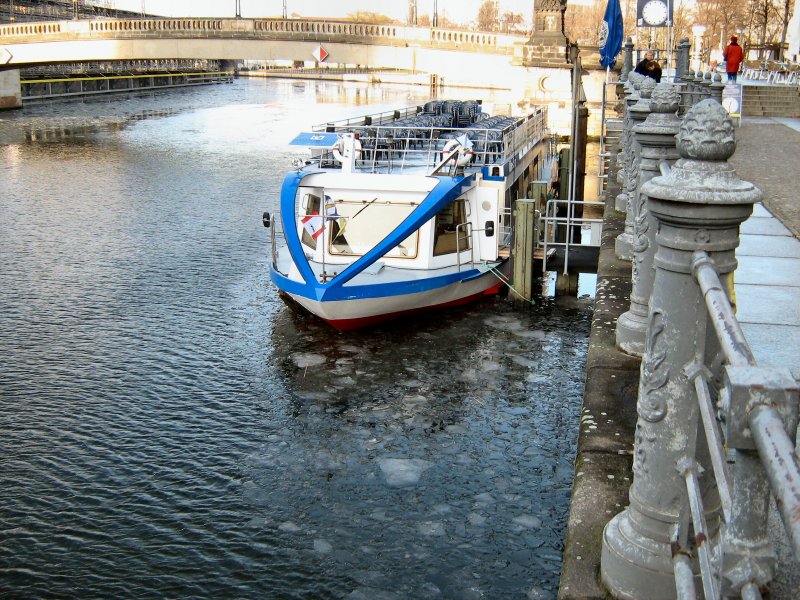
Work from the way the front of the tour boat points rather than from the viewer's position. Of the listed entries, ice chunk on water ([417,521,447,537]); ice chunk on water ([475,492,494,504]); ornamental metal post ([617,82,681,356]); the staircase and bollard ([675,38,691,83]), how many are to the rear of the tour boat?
2

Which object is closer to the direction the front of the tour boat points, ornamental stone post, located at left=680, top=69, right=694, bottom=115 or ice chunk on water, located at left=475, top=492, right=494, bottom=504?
the ice chunk on water

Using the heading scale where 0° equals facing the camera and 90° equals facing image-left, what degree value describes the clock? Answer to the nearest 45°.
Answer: approximately 0°

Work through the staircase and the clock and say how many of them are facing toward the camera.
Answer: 2

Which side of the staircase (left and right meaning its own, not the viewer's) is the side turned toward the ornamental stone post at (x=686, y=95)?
right

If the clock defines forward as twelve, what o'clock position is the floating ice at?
The floating ice is roughly at 12 o'clock from the clock.

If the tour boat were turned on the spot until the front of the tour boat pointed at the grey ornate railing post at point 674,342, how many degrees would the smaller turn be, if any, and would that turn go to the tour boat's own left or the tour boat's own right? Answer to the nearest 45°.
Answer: approximately 45° to the tour boat's own left

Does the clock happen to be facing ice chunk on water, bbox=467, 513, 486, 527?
yes

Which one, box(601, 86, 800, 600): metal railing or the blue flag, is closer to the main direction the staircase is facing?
the metal railing

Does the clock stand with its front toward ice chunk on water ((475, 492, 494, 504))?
yes

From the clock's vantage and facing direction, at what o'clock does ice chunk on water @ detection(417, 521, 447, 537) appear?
The ice chunk on water is roughly at 12 o'clock from the clock.

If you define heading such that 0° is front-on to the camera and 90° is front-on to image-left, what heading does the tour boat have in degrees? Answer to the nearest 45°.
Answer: approximately 45°
